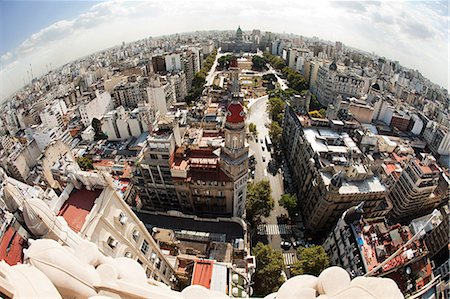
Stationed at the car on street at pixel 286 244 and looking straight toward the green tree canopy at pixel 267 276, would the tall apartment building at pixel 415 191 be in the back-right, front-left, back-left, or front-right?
back-left

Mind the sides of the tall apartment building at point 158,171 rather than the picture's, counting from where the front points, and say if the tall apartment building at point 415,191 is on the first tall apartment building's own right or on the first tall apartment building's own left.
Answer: on the first tall apartment building's own left

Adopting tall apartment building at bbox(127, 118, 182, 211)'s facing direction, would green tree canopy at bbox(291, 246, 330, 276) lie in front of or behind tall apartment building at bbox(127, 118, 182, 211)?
in front

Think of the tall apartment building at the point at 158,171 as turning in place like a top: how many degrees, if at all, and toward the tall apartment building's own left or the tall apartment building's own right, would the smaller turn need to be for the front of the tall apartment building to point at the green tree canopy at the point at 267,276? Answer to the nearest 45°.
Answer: approximately 45° to the tall apartment building's own left

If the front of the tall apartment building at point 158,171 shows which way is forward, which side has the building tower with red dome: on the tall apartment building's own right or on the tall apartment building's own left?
on the tall apartment building's own left

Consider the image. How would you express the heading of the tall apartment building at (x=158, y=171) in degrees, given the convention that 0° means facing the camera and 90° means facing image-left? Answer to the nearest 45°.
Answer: approximately 0°

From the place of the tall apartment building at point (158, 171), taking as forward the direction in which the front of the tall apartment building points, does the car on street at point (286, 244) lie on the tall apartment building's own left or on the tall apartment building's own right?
on the tall apartment building's own left

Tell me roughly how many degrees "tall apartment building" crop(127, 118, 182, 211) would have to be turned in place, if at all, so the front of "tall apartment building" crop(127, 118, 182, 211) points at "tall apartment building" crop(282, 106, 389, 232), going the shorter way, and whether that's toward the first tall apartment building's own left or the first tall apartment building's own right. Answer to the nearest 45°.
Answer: approximately 90° to the first tall apartment building's own left

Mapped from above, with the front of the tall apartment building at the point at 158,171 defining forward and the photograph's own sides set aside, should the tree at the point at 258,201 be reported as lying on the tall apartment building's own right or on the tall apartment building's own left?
on the tall apartment building's own left
